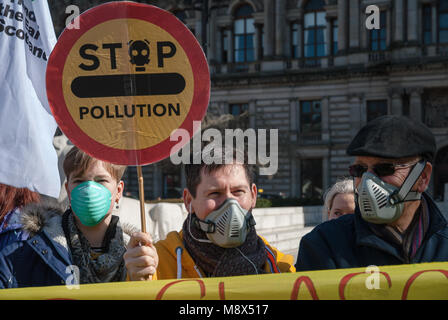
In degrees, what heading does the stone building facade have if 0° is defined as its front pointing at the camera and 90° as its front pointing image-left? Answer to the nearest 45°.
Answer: approximately 0°

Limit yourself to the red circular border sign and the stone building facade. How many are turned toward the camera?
2

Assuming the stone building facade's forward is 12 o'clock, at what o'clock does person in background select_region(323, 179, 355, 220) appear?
The person in background is roughly at 12 o'clock from the stone building facade.

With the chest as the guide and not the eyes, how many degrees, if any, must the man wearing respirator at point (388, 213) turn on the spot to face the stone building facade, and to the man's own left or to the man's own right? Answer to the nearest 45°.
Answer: approximately 135° to the man's own right

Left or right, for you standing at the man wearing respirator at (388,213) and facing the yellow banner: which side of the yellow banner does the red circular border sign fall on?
right

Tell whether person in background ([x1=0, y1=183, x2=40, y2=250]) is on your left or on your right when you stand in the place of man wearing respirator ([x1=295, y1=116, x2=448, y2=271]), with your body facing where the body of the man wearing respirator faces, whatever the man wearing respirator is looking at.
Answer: on your right

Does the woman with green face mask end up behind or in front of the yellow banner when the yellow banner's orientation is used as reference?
behind

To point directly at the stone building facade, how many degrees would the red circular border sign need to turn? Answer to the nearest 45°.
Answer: approximately 180°

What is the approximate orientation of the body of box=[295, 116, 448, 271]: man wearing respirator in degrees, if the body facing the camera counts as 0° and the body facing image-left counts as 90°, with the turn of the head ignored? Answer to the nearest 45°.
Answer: approximately 45°

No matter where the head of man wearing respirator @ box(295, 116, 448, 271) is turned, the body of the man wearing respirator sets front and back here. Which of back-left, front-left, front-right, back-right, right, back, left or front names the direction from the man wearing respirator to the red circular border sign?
front-right
